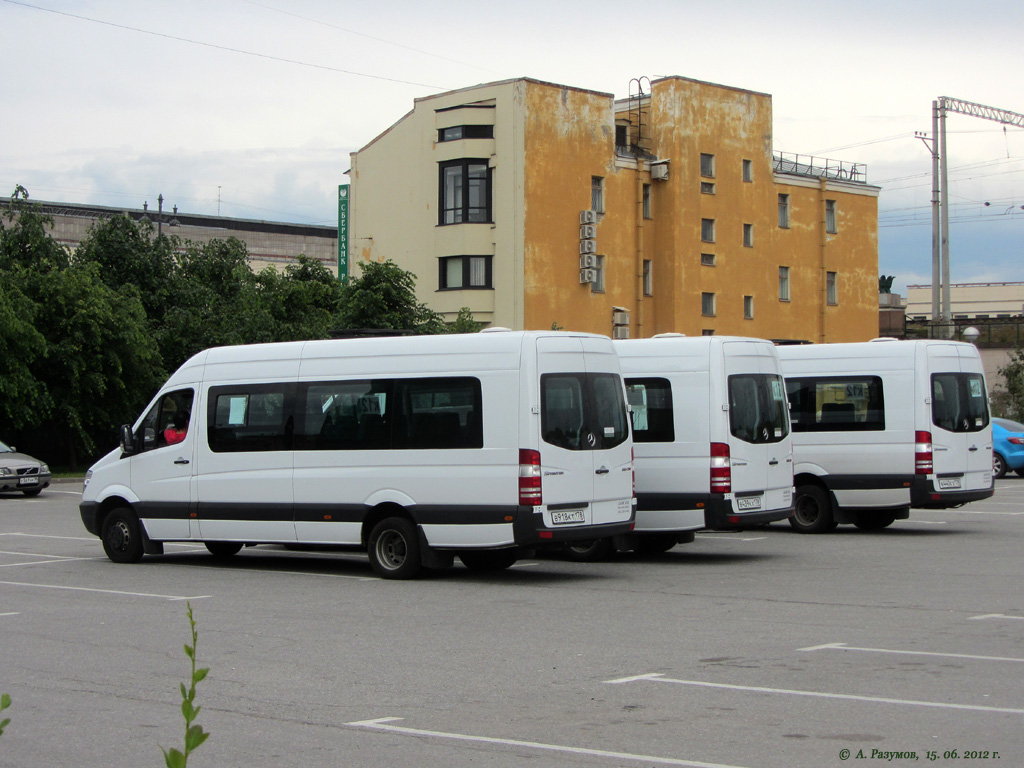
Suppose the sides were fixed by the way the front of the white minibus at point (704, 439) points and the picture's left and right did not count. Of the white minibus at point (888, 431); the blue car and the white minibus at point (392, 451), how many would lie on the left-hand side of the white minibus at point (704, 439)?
1

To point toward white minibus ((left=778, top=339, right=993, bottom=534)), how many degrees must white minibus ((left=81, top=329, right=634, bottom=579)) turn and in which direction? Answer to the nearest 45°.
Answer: approximately 90° to its right

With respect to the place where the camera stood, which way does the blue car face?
facing away from the viewer and to the left of the viewer

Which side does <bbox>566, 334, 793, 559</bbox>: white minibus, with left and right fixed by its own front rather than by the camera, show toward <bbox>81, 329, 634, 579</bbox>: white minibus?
left

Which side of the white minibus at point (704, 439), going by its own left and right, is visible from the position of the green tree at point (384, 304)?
front

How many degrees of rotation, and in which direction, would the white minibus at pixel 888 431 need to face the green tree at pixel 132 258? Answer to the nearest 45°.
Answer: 0° — it already faces it

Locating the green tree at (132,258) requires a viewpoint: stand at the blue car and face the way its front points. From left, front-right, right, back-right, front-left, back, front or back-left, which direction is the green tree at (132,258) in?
front-left

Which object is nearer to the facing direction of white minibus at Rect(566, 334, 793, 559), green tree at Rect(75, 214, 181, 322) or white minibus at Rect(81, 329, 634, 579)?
the green tree

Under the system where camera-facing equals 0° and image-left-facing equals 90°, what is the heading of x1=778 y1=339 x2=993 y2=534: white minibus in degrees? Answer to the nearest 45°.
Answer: approximately 135°

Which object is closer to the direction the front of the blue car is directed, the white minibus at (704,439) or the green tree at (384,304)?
the green tree

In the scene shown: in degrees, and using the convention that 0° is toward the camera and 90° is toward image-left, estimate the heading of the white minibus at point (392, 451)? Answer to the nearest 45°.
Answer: approximately 135°

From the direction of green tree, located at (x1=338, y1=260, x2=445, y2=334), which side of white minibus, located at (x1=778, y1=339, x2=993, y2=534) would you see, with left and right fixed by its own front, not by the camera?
front
